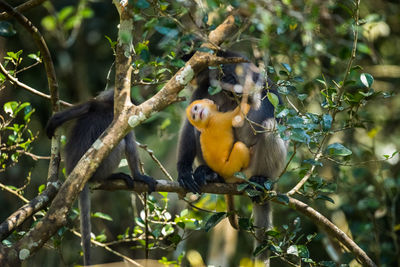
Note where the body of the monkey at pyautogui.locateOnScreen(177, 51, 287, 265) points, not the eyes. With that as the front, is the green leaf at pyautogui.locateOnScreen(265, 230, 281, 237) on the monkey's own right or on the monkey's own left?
on the monkey's own left

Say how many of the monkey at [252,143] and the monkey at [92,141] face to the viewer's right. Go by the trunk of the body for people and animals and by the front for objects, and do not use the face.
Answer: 1

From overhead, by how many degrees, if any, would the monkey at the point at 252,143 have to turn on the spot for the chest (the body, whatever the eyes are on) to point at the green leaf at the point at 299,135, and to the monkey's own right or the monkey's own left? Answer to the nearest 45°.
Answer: approximately 90° to the monkey's own left

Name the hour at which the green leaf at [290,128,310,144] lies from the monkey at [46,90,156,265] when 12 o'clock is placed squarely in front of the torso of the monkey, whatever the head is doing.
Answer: The green leaf is roughly at 2 o'clock from the monkey.

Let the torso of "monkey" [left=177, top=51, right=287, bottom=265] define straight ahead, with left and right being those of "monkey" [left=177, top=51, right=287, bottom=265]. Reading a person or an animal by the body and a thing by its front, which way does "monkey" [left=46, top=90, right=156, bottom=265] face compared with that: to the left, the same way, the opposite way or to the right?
the opposite way

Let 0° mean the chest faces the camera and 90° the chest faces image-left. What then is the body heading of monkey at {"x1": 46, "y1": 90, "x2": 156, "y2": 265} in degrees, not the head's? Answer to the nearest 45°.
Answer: approximately 270°
